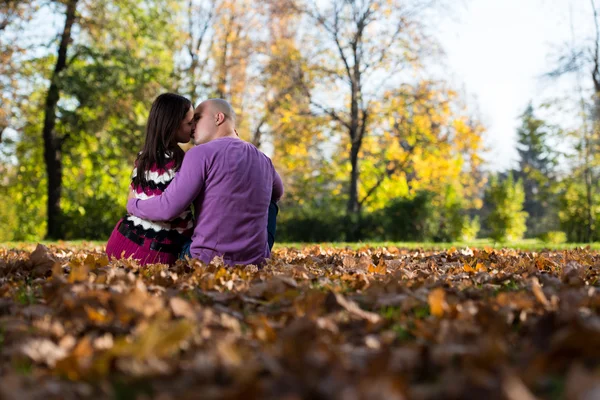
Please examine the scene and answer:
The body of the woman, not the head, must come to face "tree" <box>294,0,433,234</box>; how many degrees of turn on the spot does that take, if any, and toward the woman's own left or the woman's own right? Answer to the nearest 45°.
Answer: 0° — they already face it

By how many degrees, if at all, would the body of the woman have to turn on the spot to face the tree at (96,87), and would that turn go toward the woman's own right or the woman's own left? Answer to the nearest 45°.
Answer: approximately 45° to the woman's own left

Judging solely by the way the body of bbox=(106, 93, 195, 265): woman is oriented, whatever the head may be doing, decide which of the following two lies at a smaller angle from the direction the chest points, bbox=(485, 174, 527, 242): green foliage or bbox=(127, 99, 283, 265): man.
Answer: the green foliage

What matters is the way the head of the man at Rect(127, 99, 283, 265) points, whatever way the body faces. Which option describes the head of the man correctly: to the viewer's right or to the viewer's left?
to the viewer's left

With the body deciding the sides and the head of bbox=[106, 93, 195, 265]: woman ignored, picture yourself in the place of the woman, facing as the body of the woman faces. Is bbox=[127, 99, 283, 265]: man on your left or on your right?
on your right

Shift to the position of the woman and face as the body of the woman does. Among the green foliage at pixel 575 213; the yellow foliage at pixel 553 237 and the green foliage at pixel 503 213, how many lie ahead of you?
3

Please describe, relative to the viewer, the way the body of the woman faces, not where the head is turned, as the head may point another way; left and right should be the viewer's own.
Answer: facing away from the viewer and to the right of the viewer

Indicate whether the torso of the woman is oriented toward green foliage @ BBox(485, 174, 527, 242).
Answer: yes

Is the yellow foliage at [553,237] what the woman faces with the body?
yes

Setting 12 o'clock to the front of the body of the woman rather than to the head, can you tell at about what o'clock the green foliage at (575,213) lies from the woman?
The green foliage is roughly at 12 o'clock from the woman.

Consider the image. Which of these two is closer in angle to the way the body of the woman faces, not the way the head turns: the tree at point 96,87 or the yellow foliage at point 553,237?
the yellow foliage
